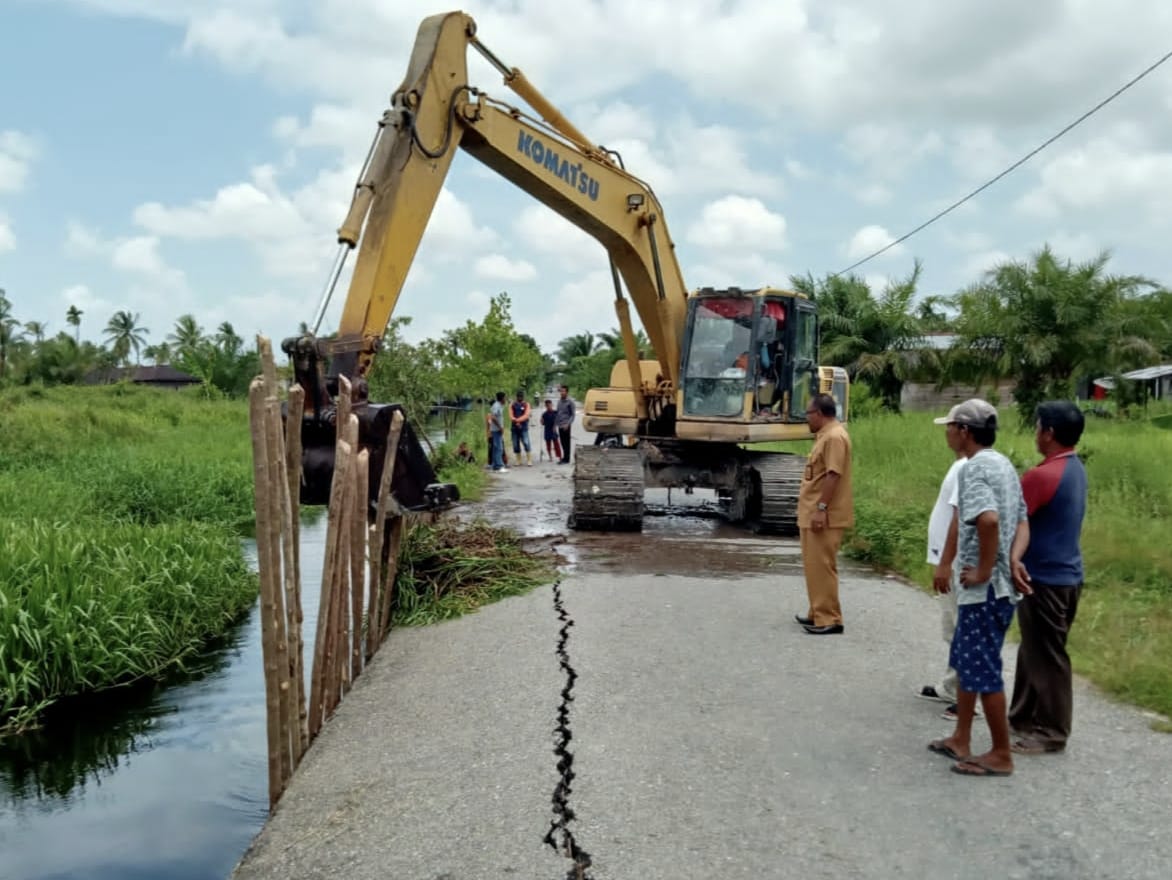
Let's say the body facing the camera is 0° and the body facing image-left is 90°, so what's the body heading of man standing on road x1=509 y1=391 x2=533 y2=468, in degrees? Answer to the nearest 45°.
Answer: approximately 0°

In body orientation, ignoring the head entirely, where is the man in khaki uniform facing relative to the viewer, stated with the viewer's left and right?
facing to the left of the viewer

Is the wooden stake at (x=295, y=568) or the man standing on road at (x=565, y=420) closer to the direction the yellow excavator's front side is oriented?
the wooden stake

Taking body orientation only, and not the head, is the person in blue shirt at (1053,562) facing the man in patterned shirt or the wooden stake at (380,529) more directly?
the wooden stake

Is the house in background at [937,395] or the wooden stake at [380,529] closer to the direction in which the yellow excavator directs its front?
the wooden stake

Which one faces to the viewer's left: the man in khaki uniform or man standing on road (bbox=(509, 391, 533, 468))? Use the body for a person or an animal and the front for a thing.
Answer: the man in khaki uniform

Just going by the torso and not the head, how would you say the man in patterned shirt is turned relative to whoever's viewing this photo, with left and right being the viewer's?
facing to the left of the viewer

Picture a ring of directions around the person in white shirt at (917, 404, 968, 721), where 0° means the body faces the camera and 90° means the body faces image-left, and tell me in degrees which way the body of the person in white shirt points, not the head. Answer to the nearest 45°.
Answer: approximately 90°

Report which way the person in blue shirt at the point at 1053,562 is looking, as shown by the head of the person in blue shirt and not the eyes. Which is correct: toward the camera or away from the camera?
away from the camera

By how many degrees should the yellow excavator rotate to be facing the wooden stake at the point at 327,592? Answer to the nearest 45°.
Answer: approximately 45° to its left
